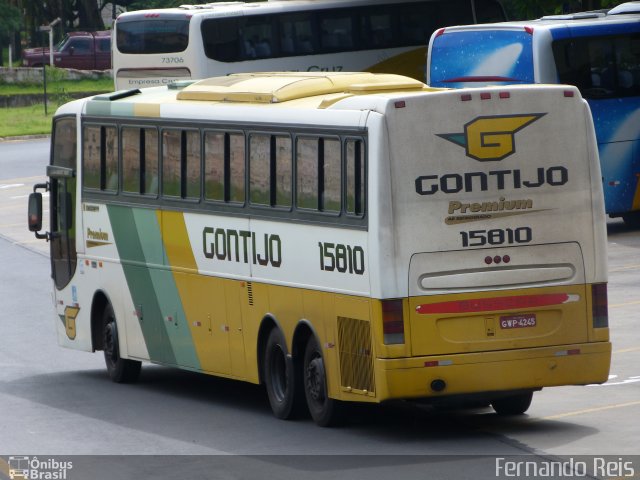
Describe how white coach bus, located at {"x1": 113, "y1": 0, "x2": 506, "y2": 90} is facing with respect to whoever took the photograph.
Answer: facing away from the viewer and to the right of the viewer

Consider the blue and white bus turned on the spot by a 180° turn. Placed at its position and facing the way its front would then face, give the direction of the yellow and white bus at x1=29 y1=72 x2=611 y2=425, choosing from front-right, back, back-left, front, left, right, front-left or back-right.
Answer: front-left

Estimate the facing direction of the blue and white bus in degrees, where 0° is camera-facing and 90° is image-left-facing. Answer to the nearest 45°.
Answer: approximately 225°

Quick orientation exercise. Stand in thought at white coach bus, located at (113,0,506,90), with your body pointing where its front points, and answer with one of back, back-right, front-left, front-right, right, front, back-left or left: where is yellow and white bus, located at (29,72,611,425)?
back-right

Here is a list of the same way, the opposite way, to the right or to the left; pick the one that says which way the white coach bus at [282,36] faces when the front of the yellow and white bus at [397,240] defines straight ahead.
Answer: to the right

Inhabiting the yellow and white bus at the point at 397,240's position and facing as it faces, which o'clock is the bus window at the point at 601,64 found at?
The bus window is roughly at 2 o'clock from the yellow and white bus.

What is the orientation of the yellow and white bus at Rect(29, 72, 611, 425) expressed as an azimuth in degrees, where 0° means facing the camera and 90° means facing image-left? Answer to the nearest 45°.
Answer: approximately 135°

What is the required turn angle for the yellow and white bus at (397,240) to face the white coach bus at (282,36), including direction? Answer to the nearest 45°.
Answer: approximately 45° to its right

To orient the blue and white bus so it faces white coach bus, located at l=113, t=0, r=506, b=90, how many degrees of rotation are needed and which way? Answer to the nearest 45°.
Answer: approximately 90° to its left
